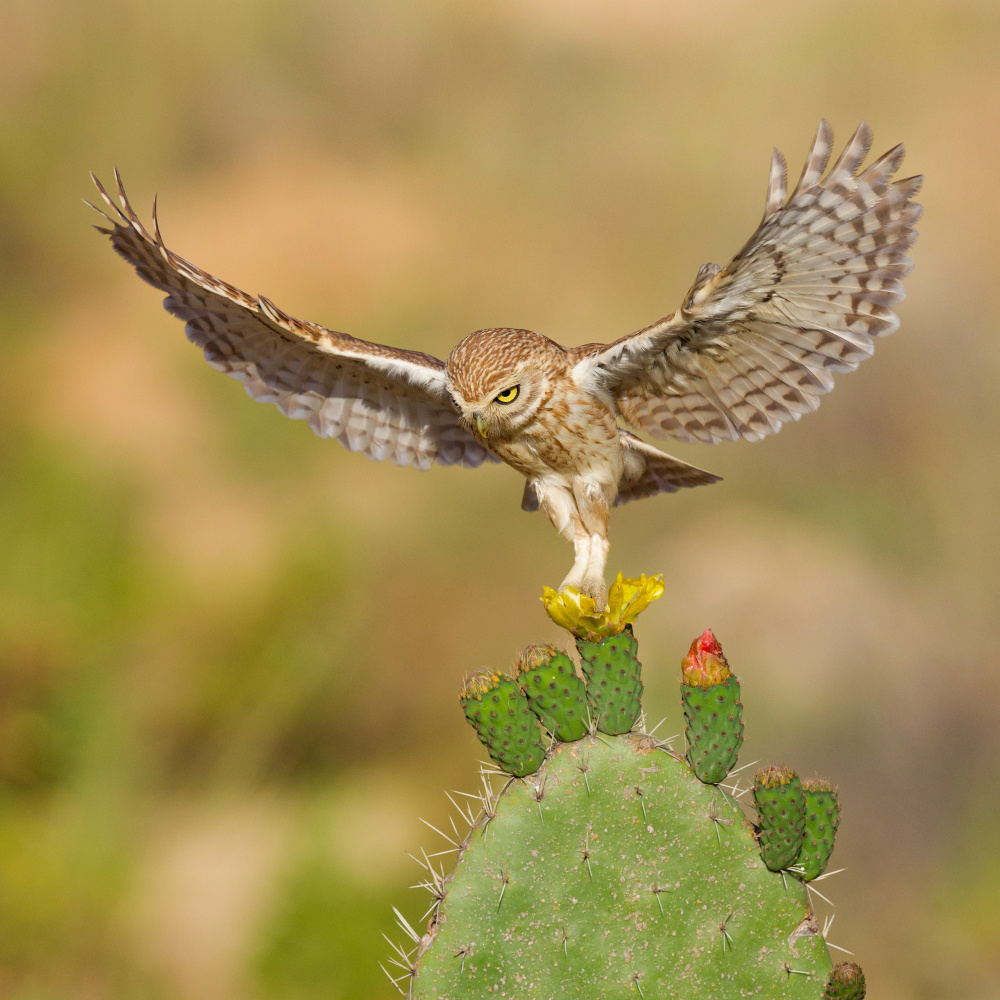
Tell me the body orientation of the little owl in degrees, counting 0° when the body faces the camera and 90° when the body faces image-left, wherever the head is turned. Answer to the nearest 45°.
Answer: approximately 45°
